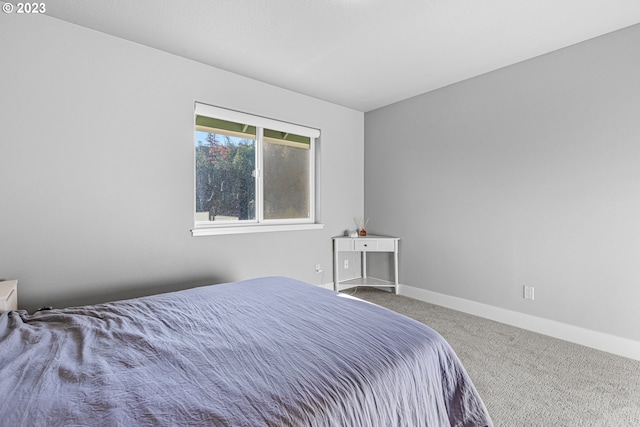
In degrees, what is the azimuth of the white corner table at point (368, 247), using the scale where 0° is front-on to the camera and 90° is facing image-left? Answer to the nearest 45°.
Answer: approximately 0°

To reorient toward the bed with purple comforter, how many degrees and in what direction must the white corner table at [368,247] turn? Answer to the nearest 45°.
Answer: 0° — it already faces it
